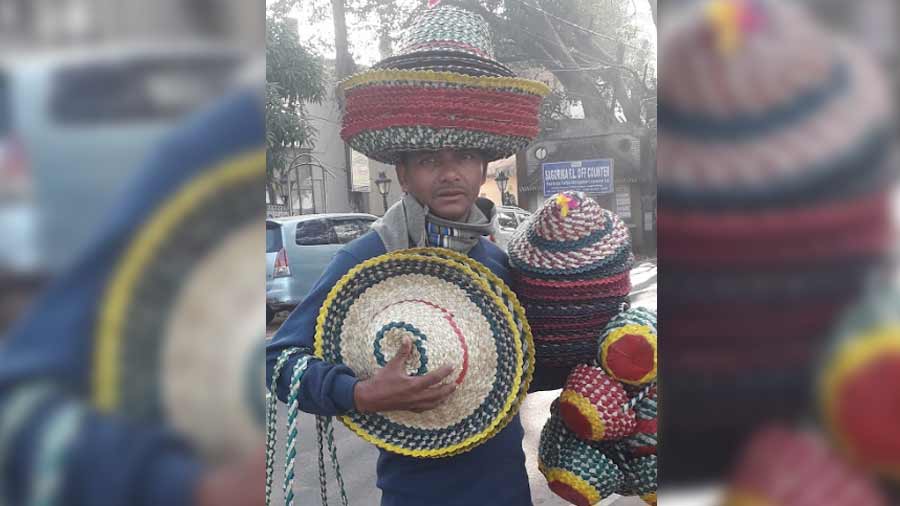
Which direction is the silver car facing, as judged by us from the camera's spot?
facing away from the viewer and to the right of the viewer

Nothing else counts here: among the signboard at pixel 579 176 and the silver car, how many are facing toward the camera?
1

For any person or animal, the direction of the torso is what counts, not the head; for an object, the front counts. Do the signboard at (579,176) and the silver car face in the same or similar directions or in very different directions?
very different directions

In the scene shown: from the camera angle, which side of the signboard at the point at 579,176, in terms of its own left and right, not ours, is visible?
front

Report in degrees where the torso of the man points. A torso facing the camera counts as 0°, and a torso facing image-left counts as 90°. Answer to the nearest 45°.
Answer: approximately 0°
